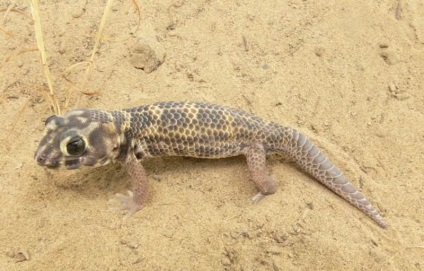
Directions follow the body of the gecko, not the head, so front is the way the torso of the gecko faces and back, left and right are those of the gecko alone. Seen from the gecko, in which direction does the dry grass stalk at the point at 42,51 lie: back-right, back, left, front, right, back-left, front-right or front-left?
front

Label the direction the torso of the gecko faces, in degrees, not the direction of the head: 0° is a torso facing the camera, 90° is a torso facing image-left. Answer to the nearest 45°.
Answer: approximately 90°
